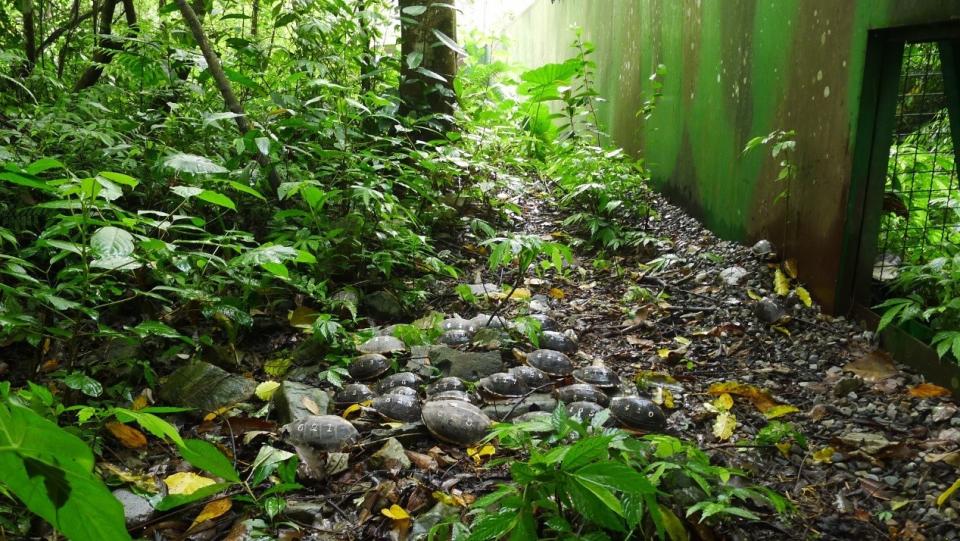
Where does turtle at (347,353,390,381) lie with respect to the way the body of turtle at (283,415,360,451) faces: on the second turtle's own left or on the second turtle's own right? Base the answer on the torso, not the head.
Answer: on the second turtle's own right

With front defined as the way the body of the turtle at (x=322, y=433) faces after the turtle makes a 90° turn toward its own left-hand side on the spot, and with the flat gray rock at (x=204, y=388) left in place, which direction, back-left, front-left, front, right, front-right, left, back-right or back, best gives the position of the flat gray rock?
back-right

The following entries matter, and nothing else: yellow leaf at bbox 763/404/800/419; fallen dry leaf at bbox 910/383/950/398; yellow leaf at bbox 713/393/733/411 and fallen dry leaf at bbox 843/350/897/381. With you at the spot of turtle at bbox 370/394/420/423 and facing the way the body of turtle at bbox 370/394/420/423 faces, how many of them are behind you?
4

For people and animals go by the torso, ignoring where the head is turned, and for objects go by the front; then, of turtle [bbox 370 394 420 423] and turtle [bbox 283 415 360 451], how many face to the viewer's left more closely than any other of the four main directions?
2

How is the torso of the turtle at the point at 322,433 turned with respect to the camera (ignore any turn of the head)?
to the viewer's left

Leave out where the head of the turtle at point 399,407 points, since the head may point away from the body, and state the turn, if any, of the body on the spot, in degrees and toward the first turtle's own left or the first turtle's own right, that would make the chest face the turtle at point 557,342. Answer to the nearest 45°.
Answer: approximately 135° to the first turtle's own right

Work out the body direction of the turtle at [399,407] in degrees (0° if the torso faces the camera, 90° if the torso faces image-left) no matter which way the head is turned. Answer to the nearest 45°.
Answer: approximately 90°
